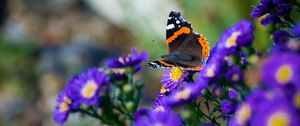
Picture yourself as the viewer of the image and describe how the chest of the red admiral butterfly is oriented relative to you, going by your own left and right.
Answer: facing to the left of the viewer

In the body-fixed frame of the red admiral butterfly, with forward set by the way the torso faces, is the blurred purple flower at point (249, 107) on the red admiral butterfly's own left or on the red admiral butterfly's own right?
on the red admiral butterfly's own left

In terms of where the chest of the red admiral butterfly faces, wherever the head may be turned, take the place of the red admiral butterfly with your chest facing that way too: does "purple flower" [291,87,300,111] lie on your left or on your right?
on your left
